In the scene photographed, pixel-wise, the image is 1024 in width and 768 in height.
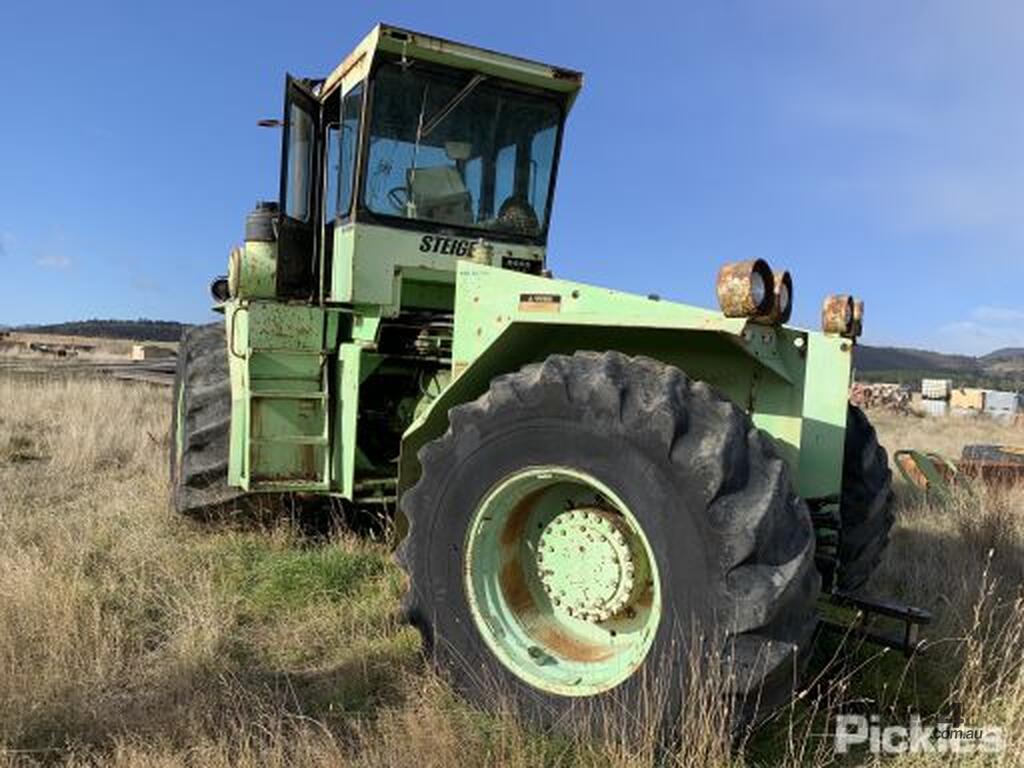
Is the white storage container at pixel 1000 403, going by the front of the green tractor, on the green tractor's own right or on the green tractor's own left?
on the green tractor's own right

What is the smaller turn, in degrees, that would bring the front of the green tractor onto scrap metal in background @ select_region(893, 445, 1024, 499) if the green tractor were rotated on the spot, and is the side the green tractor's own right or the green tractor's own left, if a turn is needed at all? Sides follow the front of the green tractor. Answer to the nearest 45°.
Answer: approximately 90° to the green tractor's own right
